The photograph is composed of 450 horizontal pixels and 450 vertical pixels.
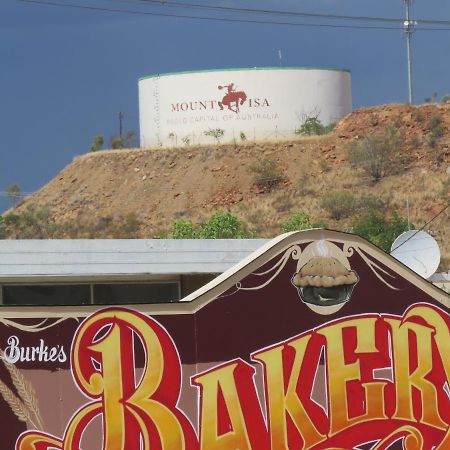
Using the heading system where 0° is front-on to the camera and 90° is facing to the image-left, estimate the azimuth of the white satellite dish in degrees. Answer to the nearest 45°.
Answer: approximately 0°

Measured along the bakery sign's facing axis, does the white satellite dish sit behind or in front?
behind

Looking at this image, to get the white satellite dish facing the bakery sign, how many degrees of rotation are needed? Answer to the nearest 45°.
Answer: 0° — it already faces it

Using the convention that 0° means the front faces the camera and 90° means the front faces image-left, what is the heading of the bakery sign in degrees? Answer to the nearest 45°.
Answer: approximately 0°

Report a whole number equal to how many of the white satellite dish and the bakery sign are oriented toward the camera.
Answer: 2
